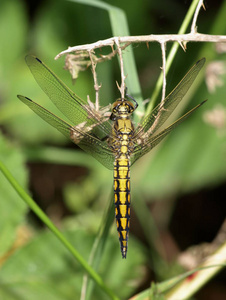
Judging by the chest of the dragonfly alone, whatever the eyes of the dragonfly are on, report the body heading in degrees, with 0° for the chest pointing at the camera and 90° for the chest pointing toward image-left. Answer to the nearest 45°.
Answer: approximately 180°
